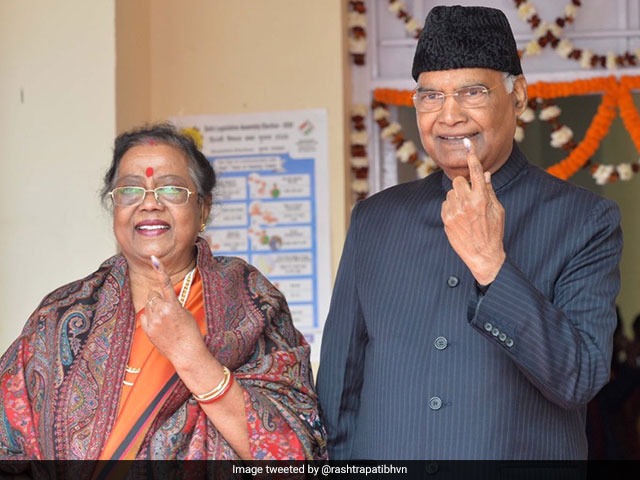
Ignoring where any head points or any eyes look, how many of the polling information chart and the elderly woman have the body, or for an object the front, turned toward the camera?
2

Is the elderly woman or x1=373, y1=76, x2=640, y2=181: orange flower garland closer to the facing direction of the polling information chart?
the elderly woman

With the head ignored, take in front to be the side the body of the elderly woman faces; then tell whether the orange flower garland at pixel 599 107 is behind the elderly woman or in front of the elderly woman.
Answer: behind

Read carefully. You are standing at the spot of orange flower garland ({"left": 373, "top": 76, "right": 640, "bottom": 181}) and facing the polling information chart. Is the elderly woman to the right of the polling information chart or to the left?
left

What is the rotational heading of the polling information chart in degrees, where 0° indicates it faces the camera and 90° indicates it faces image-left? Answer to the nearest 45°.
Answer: approximately 0°

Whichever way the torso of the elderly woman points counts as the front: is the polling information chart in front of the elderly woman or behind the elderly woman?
behind

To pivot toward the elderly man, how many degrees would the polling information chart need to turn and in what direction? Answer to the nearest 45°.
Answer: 0° — it already faces them

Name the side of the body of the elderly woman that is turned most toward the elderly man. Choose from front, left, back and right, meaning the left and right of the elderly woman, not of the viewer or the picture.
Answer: left

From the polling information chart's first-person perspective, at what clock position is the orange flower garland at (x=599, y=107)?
The orange flower garland is roughly at 9 o'clock from the polling information chart.
